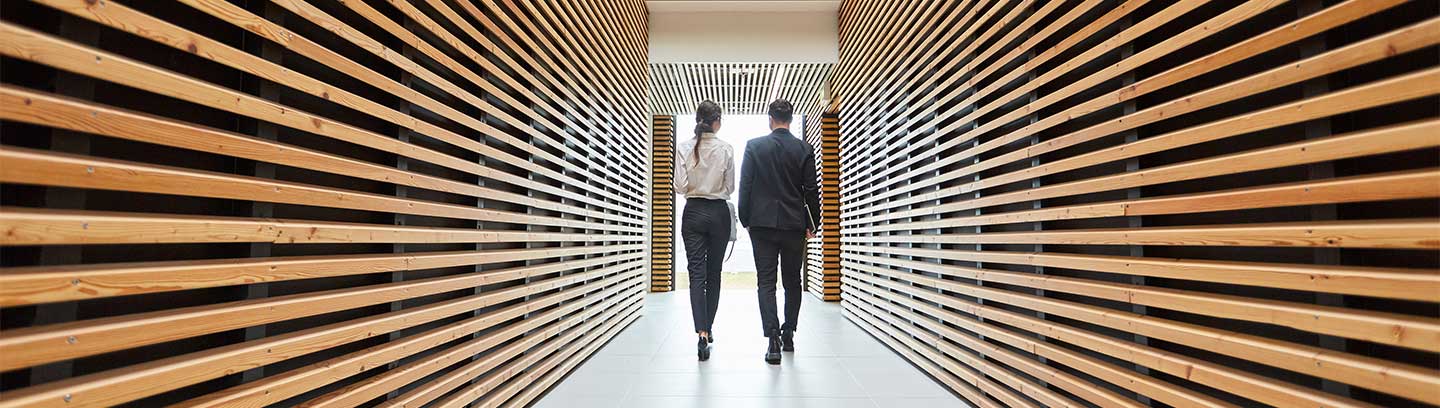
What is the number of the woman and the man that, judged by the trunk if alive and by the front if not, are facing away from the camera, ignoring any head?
2

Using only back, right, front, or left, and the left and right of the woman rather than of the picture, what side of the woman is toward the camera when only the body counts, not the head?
back

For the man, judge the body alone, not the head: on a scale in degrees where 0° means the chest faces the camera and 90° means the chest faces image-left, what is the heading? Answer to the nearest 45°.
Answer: approximately 180°
